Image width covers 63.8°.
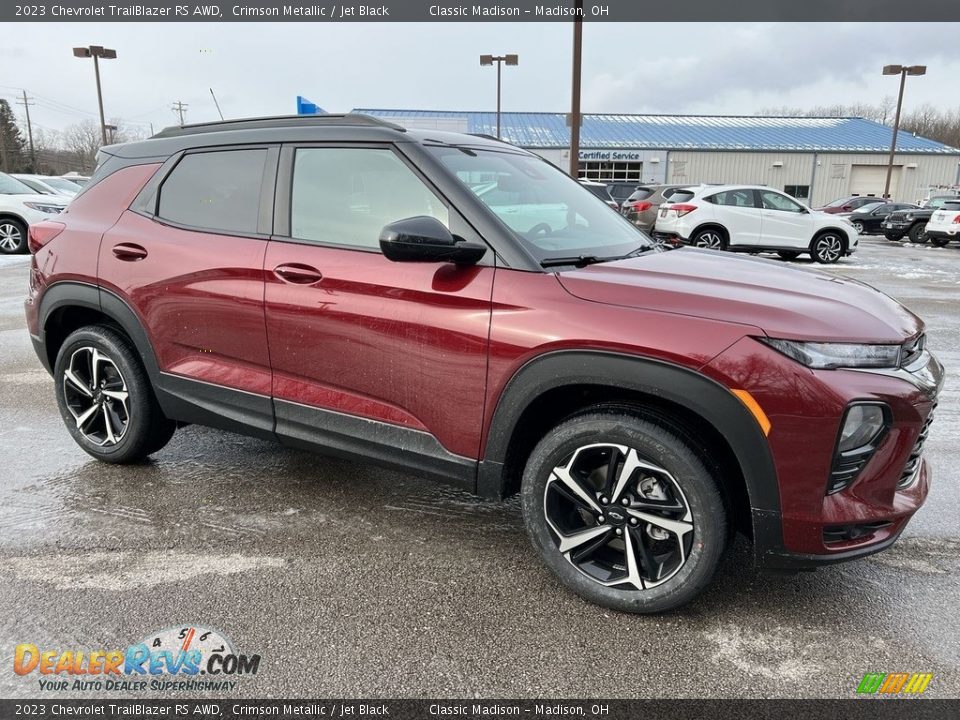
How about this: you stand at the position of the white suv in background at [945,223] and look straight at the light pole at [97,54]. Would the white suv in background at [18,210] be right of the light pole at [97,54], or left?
left

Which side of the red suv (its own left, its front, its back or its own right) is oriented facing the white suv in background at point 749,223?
left

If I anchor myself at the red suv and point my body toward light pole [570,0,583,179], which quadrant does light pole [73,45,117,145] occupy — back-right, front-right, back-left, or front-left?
front-left

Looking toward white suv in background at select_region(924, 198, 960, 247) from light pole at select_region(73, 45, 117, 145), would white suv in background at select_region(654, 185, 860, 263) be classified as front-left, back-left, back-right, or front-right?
front-right

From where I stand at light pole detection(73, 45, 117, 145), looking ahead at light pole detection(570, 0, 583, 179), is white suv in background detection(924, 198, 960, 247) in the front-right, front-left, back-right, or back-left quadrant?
front-left

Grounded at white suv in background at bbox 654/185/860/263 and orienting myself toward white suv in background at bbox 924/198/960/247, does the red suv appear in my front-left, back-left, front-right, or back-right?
back-right

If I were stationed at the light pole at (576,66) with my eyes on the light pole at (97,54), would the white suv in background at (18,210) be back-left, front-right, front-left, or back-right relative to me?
front-left

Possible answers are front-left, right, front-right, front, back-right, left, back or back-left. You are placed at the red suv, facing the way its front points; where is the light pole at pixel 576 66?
back-left

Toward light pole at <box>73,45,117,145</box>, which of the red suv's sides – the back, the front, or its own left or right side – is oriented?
back

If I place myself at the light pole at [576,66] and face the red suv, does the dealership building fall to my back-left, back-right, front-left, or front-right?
back-left

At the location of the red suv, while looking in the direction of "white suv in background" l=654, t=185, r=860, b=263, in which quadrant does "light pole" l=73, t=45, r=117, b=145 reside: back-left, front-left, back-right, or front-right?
front-left

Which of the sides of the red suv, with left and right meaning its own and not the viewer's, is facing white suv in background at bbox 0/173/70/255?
back

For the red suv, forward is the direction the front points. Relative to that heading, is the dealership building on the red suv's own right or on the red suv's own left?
on the red suv's own left

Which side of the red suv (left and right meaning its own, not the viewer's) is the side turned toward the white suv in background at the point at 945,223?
left

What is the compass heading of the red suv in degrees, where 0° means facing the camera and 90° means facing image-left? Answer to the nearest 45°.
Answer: approximately 315°
